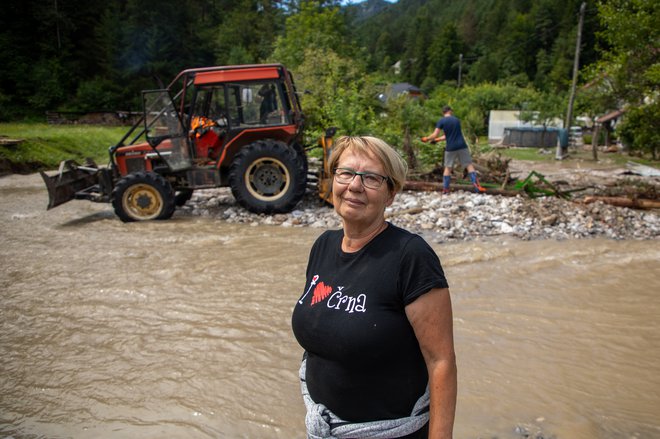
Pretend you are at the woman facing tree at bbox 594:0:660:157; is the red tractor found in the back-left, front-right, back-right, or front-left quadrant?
front-left

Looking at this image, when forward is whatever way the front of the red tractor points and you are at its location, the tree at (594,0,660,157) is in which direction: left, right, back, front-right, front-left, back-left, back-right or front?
back

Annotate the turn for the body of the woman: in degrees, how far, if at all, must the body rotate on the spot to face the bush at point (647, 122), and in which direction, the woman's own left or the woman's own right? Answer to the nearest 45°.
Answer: approximately 180°

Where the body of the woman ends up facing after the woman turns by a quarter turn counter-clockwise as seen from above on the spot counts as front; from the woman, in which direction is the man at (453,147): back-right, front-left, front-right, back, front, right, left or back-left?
back-left

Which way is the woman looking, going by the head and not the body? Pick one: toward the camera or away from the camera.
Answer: toward the camera

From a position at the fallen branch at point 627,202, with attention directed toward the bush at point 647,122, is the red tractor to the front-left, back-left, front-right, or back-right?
back-left

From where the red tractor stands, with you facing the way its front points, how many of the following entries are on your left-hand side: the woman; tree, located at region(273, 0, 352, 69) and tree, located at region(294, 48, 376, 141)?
1

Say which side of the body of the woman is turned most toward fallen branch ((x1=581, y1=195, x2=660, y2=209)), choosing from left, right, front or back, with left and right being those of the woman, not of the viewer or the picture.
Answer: back

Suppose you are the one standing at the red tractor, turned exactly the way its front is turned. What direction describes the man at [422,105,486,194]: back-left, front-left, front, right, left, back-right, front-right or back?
back

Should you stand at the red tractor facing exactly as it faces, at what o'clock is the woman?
The woman is roughly at 9 o'clock from the red tractor.

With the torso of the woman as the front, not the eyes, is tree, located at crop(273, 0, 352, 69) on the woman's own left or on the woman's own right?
on the woman's own right

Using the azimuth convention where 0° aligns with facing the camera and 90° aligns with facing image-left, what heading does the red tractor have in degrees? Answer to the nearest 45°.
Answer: approximately 90°

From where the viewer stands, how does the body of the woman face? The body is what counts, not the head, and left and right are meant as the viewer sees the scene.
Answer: facing the viewer and to the left of the viewer

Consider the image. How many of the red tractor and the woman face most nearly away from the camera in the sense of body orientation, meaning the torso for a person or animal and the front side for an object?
0

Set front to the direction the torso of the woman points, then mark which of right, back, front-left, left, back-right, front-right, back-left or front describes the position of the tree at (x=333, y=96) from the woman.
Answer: back-right
